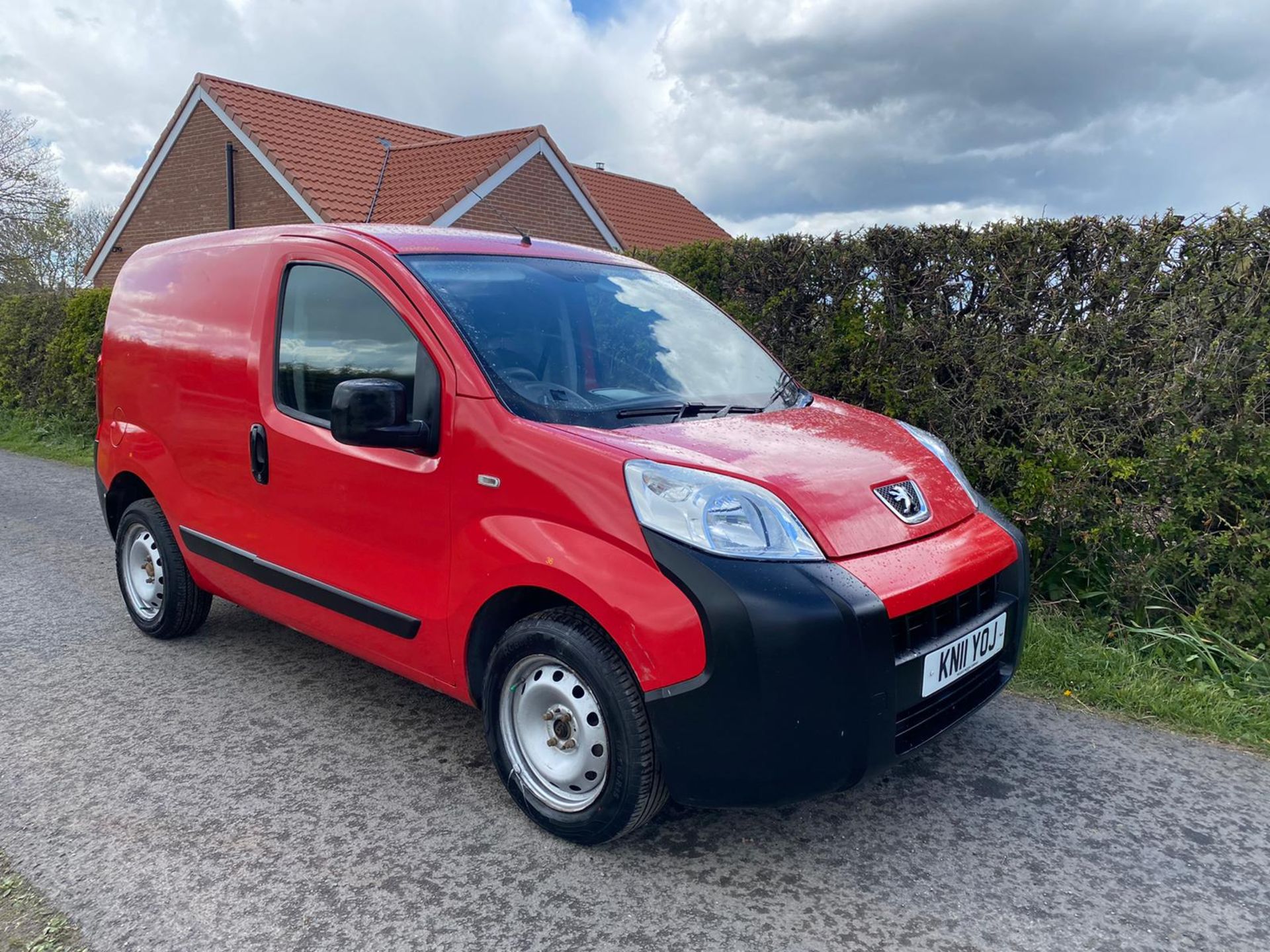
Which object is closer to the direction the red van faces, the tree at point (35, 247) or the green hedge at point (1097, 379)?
the green hedge

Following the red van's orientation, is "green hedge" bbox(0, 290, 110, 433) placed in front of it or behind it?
behind

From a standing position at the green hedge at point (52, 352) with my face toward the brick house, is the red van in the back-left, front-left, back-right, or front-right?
back-right

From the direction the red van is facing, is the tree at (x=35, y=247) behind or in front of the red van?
behind

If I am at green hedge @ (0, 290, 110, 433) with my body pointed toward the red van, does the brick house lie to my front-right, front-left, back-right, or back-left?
back-left

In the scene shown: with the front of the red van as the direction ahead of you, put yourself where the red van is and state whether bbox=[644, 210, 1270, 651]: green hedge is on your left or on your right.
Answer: on your left

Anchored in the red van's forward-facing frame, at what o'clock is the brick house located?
The brick house is roughly at 7 o'clock from the red van.

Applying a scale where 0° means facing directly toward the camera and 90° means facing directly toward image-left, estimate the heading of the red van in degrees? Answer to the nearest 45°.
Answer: approximately 315°
